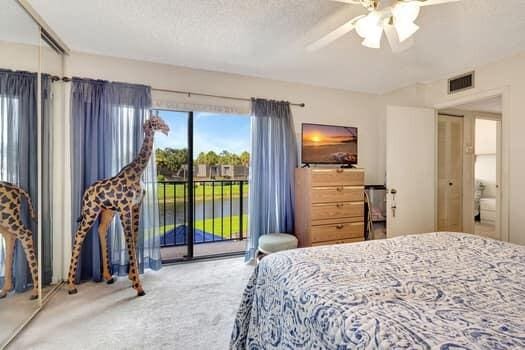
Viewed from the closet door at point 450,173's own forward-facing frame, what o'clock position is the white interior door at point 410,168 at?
The white interior door is roughly at 1 o'clock from the closet door.

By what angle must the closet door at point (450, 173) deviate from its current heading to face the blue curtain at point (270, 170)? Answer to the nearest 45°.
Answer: approximately 45° to its right

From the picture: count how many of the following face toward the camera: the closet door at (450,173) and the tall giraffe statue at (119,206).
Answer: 1

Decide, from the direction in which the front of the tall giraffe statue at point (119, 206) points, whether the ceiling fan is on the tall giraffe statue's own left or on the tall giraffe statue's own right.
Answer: on the tall giraffe statue's own right

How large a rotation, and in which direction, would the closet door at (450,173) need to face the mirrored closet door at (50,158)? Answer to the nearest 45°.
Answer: approximately 45° to its right

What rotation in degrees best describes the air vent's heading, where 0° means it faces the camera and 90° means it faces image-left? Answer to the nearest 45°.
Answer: approximately 45°

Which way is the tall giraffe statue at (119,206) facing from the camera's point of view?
to the viewer's right

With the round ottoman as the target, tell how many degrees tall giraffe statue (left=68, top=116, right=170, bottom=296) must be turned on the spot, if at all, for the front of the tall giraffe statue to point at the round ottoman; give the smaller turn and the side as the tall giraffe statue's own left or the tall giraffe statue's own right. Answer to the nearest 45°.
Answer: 0° — it already faces it

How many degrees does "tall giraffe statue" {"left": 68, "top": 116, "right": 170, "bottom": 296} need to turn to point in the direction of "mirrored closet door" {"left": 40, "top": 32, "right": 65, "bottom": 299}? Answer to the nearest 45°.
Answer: approximately 135° to its left
